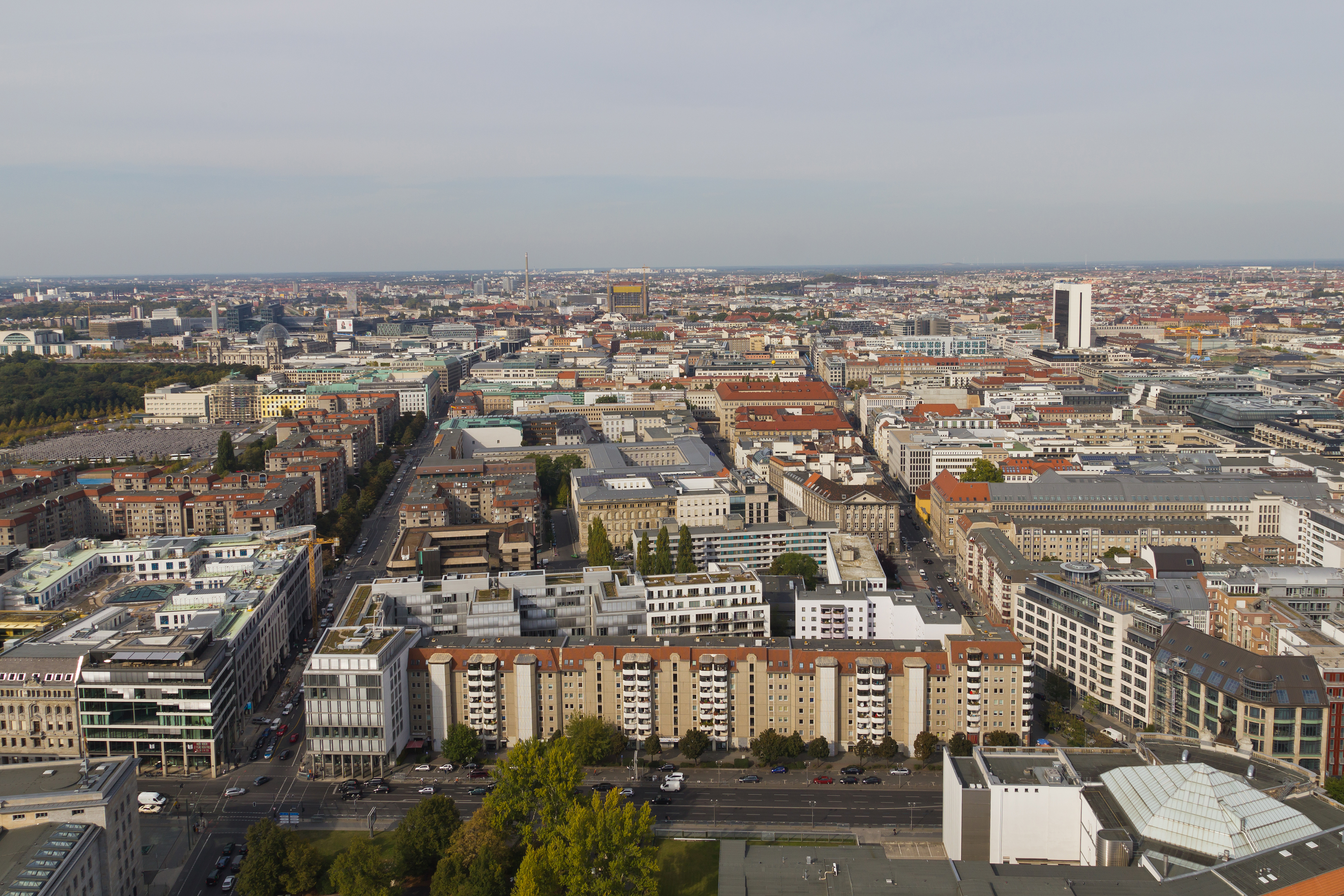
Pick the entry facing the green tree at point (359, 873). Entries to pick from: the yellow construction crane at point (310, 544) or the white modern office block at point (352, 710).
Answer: the white modern office block

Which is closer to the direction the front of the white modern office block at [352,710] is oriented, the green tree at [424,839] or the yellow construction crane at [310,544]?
the green tree

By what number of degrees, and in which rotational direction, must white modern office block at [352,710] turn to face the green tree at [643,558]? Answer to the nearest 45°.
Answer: approximately 135° to its left

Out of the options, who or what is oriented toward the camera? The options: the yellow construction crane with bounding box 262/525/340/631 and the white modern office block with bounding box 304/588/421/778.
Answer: the white modern office block

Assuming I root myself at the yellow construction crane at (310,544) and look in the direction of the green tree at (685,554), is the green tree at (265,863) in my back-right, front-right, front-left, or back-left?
front-right

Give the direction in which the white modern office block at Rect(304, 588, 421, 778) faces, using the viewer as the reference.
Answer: facing the viewer

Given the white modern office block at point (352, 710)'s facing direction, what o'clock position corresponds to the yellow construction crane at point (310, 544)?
The yellow construction crane is roughly at 6 o'clock from the white modern office block.

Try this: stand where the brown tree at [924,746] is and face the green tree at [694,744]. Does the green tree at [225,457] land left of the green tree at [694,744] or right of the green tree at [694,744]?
right

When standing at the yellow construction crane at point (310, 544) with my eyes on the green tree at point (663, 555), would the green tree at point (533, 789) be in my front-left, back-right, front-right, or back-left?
front-right
